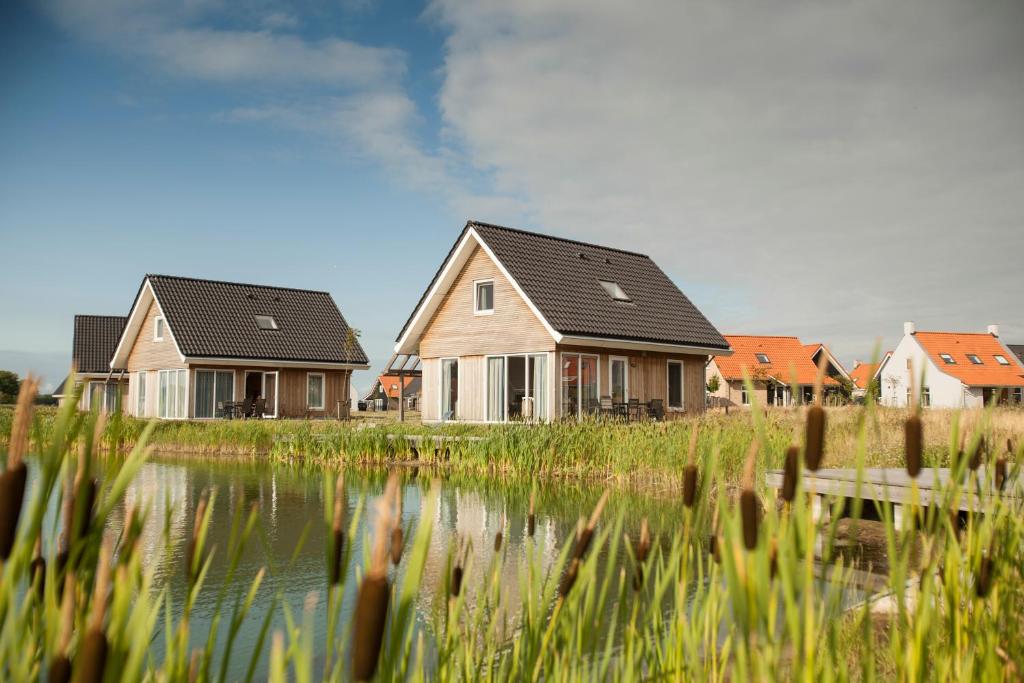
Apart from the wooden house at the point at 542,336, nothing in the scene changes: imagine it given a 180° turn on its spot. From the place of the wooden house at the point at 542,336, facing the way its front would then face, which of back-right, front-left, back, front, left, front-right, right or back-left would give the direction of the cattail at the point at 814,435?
back-right

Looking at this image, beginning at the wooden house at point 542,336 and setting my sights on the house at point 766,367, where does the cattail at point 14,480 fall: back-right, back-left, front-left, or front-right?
back-right

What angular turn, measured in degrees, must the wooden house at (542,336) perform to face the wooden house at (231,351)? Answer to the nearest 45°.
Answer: approximately 90° to its right

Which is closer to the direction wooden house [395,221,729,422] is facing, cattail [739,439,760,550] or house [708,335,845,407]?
the cattail

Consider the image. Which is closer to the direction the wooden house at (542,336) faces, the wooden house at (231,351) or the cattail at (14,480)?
the cattail

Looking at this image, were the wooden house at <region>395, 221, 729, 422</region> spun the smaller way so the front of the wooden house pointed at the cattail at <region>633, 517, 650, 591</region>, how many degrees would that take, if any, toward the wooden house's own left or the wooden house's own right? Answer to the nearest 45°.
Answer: approximately 45° to the wooden house's own left

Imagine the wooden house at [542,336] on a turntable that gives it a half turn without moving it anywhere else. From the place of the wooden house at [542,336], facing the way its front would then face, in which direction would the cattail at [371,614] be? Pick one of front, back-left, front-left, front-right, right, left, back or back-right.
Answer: back-right

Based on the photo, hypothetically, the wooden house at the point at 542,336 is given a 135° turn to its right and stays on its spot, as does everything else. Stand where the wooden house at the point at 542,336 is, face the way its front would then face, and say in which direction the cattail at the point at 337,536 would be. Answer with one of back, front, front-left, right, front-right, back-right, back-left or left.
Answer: back

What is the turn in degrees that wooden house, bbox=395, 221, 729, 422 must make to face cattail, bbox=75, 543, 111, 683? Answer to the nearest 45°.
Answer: approximately 45° to its left

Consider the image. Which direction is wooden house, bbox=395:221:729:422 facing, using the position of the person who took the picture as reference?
facing the viewer and to the left of the viewer

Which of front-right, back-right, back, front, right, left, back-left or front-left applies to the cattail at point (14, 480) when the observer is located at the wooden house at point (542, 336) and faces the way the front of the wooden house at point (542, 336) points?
front-left
